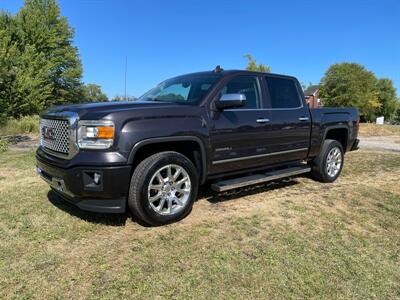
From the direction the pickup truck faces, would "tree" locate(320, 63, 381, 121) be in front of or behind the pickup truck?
behind

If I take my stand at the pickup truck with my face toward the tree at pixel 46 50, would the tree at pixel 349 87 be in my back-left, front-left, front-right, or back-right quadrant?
front-right

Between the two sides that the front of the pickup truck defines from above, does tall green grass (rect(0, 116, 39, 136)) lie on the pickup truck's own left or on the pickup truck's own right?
on the pickup truck's own right

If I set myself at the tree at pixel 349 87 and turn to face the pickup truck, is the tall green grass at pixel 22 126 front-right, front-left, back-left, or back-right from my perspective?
front-right

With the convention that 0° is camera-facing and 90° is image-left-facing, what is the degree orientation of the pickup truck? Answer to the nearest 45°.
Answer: approximately 45°

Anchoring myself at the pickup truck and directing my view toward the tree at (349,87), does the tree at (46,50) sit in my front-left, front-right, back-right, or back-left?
front-left

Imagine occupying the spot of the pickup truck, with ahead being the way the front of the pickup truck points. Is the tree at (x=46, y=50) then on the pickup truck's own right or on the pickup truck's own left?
on the pickup truck's own right
